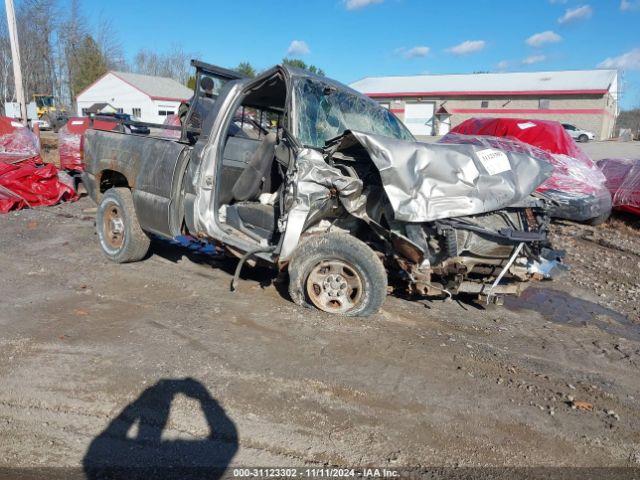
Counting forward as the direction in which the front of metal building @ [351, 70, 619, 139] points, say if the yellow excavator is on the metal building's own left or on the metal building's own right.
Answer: on the metal building's own right

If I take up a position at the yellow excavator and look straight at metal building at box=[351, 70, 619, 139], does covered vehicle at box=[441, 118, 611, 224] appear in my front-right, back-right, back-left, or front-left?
front-right

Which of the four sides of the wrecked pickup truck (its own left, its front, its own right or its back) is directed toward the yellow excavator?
back

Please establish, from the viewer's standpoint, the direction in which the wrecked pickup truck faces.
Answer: facing the viewer and to the right of the viewer

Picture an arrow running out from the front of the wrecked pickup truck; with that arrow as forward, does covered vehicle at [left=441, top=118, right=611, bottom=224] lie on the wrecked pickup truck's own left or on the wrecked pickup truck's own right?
on the wrecked pickup truck's own left

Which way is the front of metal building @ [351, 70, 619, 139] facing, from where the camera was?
facing the viewer

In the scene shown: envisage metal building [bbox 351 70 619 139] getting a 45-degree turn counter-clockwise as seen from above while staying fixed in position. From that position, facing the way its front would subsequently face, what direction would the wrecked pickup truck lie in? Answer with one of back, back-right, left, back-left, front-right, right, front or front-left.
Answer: front-right
